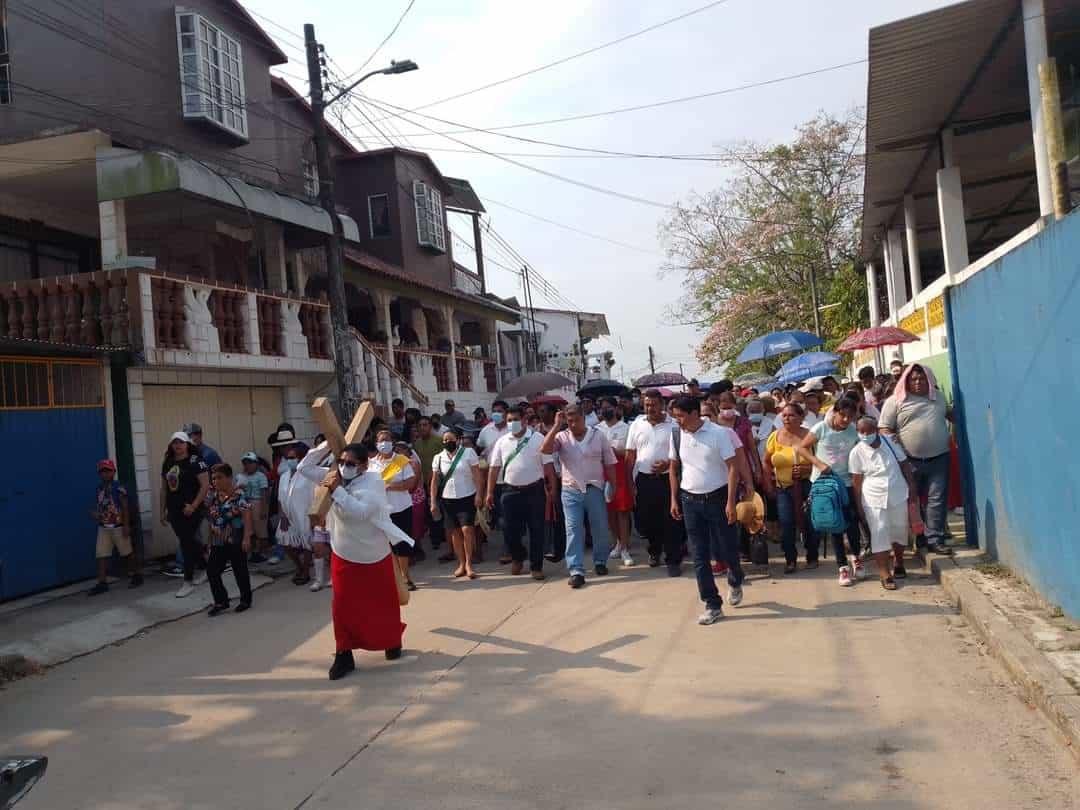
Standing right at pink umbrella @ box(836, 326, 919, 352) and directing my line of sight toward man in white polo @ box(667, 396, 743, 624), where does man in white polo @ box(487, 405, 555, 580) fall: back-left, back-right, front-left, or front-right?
front-right

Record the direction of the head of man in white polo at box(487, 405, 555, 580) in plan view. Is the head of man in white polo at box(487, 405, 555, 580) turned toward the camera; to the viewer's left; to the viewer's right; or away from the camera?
toward the camera

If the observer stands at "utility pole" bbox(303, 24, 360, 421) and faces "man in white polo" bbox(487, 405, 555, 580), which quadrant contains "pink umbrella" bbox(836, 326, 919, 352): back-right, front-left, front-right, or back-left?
front-left

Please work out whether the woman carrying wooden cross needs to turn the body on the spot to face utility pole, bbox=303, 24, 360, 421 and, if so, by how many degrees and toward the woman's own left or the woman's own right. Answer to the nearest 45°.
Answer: approximately 135° to the woman's own right

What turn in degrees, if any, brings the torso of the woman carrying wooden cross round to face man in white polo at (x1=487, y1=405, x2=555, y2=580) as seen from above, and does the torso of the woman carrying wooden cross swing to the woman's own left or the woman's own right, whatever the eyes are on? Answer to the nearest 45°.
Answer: approximately 180°

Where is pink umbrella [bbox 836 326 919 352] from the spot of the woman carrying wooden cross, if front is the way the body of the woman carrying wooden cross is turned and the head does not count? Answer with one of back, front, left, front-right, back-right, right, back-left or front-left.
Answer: back

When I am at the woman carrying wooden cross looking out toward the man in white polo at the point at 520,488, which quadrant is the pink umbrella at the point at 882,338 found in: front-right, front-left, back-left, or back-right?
front-right

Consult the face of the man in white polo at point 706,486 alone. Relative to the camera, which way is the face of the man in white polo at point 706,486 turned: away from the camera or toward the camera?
toward the camera

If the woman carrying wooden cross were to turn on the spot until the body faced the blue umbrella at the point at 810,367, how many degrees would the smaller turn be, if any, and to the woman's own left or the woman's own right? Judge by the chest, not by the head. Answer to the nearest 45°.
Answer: approximately 180°

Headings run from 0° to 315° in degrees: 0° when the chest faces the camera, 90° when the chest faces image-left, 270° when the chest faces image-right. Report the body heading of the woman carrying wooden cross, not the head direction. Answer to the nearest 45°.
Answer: approximately 45°

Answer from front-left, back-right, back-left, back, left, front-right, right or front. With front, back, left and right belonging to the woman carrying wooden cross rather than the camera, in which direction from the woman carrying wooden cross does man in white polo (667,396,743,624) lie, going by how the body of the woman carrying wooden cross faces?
back-left
